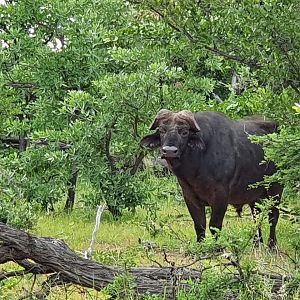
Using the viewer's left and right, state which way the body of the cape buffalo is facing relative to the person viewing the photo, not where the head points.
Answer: facing the viewer and to the left of the viewer

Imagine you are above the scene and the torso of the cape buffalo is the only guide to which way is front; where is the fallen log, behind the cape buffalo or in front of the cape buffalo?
in front
